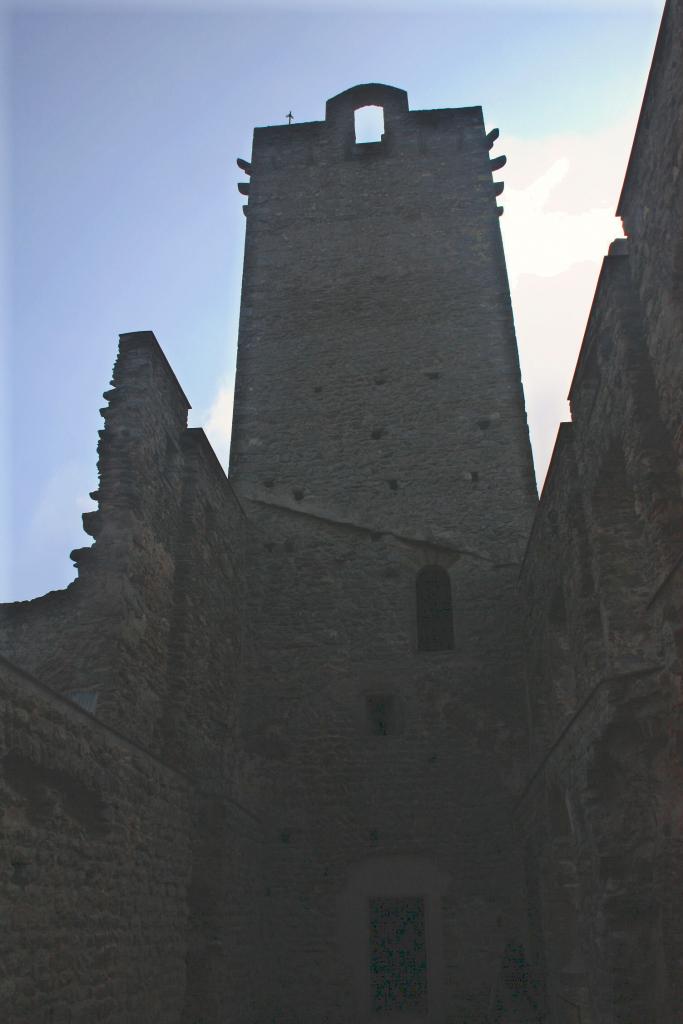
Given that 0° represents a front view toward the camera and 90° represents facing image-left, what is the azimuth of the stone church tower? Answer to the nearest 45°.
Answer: approximately 0°
